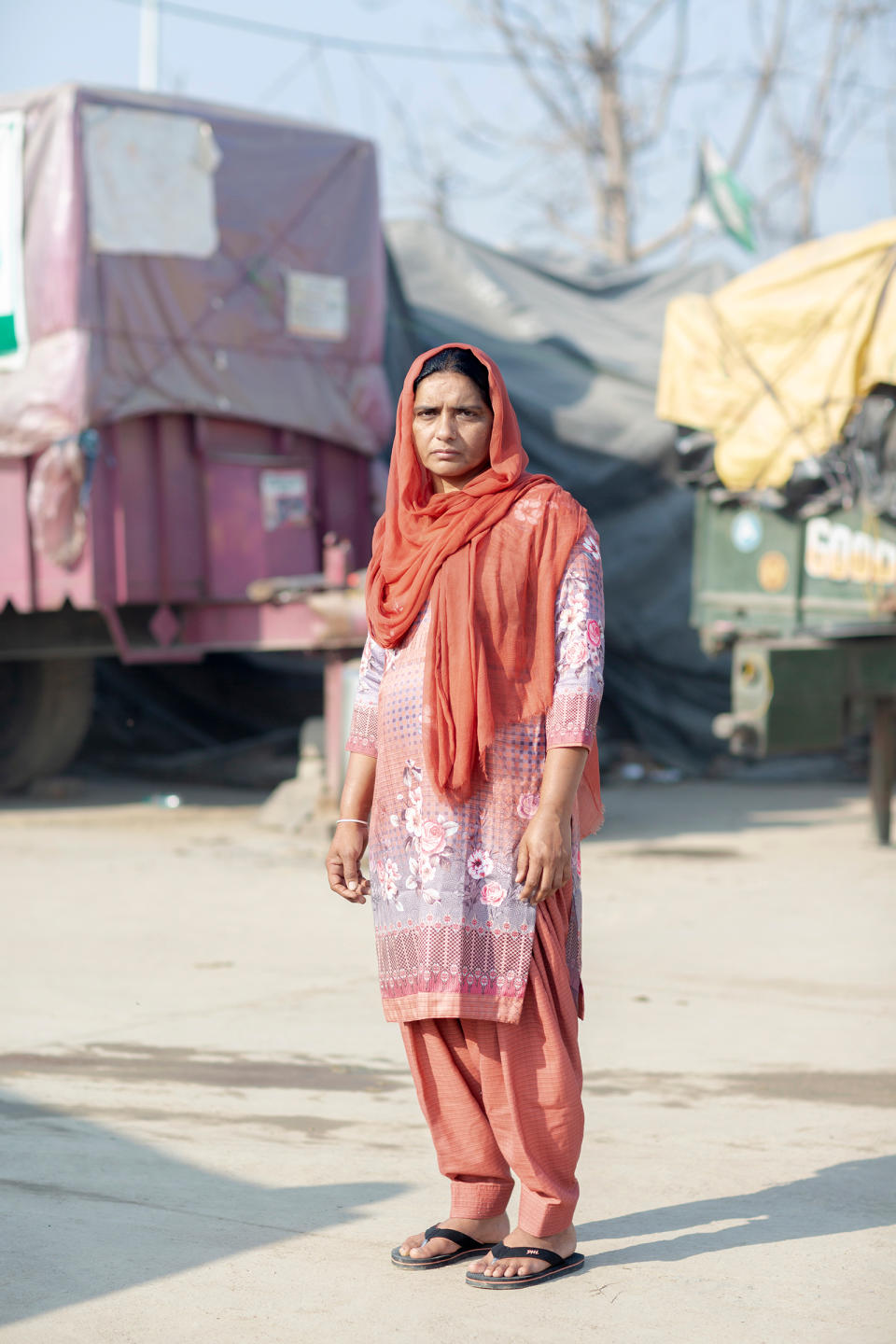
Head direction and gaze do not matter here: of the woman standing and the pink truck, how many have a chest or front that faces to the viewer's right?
0

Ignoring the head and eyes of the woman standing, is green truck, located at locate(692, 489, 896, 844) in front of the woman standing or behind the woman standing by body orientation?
behind

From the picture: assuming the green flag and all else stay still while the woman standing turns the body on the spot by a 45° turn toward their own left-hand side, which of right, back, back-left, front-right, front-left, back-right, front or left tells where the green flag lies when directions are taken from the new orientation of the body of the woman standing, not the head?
back

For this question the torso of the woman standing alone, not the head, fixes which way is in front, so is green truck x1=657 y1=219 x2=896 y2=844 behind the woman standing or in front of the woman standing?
behind

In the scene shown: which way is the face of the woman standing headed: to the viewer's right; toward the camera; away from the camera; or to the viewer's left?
toward the camera

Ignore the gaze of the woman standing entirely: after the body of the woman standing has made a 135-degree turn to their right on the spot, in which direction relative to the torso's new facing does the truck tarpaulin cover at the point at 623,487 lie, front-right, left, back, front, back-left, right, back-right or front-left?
front

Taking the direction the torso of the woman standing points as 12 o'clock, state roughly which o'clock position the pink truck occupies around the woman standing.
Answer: The pink truck is roughly at 4 o'clock from the woman standing.

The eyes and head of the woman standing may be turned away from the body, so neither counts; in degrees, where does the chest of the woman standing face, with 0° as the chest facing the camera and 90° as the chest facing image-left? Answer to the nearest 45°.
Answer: approximately 45°
